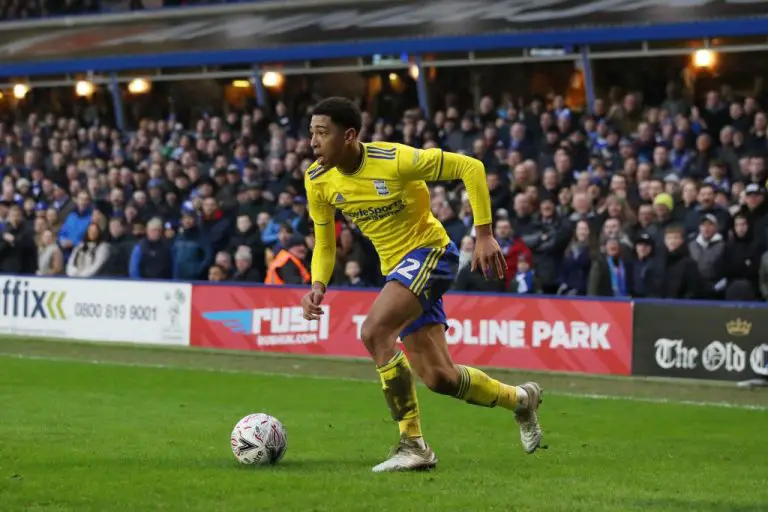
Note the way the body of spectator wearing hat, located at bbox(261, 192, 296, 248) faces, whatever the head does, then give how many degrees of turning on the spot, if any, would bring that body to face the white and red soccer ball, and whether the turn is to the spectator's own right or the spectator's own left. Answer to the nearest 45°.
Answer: approximately 45° to the spectator's own left

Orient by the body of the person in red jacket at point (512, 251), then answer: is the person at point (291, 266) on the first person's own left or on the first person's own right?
on the first person's own right

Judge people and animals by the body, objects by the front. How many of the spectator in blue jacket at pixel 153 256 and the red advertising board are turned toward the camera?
2

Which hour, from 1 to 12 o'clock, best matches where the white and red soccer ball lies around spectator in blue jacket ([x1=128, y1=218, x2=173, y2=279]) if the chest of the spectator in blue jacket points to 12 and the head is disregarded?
The white and red soccer ball is roughly at 12 o'clock from the spectator in blue jacket.

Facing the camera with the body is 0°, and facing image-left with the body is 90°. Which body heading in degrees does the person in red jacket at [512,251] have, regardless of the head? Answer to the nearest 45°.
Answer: approximately 45°

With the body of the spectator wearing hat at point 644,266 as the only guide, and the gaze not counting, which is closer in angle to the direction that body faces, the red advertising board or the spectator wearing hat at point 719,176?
the red advertising board

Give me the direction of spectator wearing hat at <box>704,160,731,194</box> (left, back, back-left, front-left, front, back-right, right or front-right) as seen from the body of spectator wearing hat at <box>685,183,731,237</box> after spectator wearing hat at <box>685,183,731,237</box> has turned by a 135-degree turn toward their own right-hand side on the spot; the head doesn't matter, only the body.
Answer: front-right

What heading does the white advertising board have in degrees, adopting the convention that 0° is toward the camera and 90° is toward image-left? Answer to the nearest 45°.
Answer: approximately 0°

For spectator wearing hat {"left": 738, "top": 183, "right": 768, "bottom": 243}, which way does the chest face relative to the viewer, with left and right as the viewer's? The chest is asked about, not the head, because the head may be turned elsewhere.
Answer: facing the viewer and to the left of the viewer
